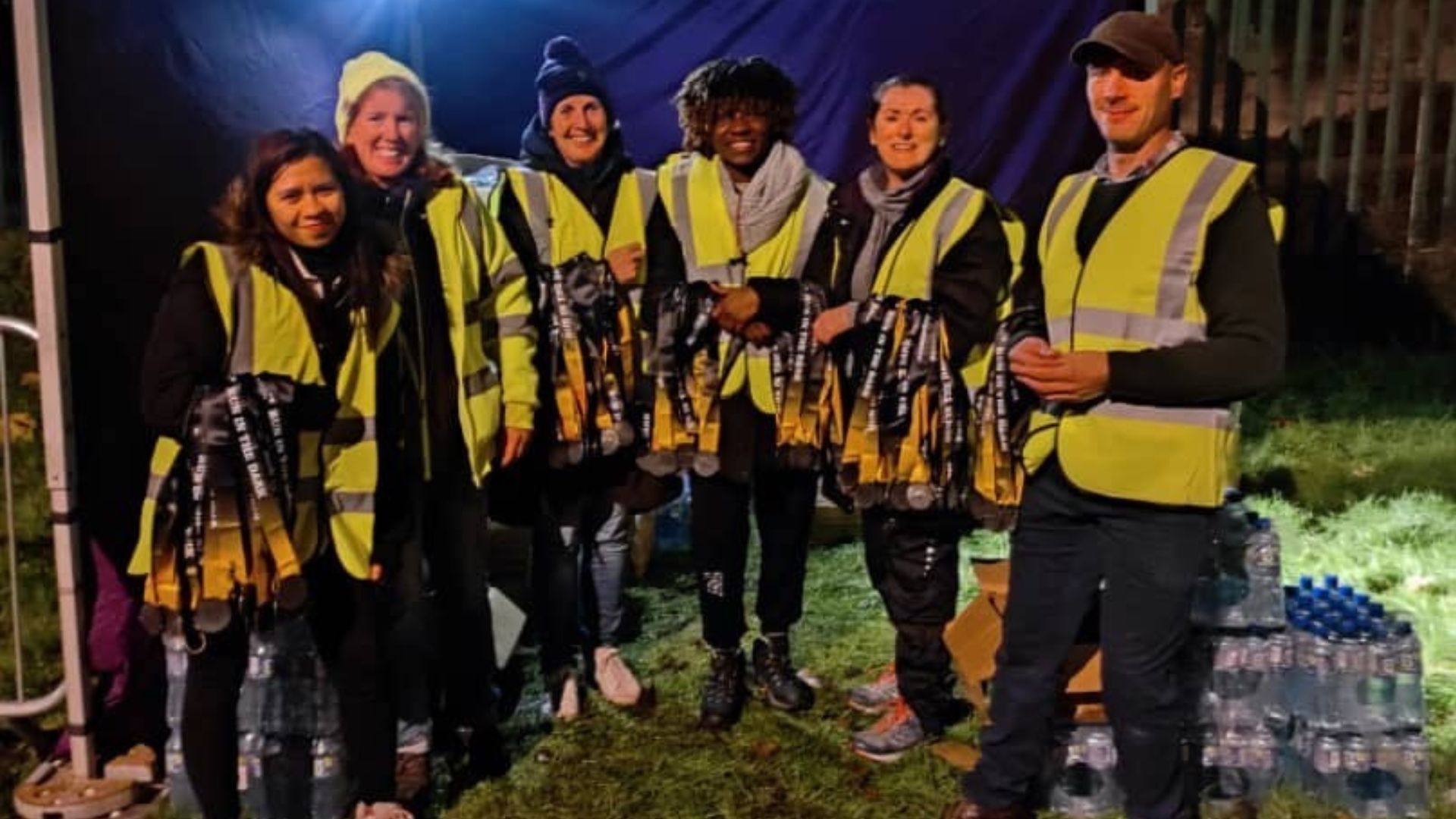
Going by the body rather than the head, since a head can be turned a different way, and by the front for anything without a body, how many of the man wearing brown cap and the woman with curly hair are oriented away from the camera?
0

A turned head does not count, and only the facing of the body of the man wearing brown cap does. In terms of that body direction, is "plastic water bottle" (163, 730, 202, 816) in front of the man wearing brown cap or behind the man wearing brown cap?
in front

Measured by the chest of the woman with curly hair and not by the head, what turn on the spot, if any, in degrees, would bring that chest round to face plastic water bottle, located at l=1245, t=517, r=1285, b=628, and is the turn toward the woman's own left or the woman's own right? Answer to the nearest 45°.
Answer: approximately 90° to the woman's own left

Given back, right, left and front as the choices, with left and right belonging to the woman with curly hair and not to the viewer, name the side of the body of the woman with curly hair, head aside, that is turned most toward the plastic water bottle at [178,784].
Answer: right

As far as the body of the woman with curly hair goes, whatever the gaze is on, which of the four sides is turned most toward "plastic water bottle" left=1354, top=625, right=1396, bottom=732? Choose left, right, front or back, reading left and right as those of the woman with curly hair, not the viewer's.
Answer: left

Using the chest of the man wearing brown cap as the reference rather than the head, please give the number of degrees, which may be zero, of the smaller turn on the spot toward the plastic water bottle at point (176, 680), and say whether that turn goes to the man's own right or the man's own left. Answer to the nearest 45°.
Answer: approximately 45° to the man's own right

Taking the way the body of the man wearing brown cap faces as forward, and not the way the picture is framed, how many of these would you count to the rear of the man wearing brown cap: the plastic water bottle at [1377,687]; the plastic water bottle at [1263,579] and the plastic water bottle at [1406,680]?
3

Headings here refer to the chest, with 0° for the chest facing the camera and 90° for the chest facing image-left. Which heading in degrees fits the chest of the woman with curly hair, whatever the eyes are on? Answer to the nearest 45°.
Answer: approximately 0°

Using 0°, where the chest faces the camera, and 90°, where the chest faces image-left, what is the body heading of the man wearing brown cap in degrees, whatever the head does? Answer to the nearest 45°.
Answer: approximately 45°

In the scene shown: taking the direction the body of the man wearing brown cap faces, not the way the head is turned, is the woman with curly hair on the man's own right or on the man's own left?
on the man's own right
